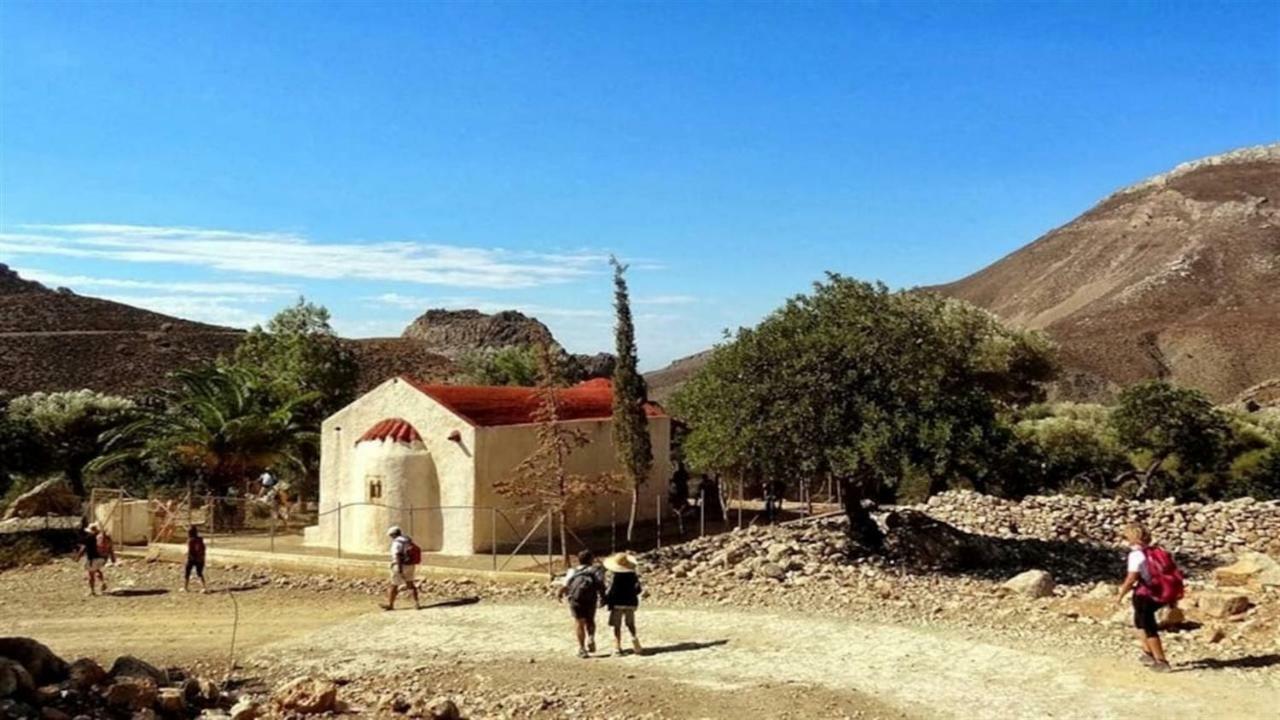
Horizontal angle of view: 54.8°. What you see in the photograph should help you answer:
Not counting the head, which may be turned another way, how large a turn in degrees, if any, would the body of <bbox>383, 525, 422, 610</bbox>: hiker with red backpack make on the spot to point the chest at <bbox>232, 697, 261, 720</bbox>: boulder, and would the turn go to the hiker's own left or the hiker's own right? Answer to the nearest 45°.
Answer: approximately 90° to the hiker's own left

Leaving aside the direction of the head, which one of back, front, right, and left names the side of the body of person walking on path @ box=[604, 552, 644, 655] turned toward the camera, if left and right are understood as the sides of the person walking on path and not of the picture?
back

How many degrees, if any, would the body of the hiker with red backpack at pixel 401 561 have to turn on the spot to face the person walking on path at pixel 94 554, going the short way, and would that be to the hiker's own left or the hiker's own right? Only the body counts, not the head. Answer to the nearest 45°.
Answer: approximately 45° to the hiker's own right

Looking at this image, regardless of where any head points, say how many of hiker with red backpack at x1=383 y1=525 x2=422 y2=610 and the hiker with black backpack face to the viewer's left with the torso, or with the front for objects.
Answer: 1

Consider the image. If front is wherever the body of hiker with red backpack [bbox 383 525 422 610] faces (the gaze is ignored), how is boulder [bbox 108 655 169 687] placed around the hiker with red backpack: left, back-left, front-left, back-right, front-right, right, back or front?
front-left

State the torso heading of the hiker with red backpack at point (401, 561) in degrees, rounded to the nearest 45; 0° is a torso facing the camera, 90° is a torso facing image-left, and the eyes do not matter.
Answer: approximately 90°

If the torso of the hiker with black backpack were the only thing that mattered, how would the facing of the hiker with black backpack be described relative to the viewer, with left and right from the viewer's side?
facing away from the viewer

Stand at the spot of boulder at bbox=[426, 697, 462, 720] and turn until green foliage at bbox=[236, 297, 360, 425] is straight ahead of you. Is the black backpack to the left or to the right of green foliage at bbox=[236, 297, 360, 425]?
right

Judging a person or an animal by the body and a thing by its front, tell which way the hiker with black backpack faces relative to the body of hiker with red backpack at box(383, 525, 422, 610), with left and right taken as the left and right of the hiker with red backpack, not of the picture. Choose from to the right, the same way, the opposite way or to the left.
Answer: to the right

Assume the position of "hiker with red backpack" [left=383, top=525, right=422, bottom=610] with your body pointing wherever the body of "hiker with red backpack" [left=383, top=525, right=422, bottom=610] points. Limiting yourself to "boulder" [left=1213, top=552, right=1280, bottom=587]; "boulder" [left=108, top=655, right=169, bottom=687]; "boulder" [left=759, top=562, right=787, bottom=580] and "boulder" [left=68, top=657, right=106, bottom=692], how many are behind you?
2

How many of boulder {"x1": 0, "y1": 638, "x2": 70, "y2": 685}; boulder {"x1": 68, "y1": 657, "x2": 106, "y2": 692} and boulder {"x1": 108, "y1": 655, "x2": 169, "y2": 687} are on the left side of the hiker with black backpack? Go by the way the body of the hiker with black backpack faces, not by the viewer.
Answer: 3

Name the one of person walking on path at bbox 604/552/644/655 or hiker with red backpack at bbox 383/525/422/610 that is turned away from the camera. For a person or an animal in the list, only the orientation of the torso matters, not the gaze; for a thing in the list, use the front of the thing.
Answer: the person walking on path

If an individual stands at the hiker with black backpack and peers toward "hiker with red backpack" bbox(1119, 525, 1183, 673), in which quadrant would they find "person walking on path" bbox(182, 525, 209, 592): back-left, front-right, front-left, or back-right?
back-left

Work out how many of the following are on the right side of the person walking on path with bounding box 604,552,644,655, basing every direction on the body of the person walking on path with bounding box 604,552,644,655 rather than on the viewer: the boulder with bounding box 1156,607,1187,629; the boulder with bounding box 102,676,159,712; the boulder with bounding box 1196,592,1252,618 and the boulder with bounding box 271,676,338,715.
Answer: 2

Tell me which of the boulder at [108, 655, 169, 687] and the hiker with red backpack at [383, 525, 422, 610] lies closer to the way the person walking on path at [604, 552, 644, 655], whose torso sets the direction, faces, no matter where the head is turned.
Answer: the hiker with red backpack

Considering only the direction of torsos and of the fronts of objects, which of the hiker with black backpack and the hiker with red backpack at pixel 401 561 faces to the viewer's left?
the hiker with red backpack

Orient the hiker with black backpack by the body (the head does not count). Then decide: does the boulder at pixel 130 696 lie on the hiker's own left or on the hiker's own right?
on the hiker's own left

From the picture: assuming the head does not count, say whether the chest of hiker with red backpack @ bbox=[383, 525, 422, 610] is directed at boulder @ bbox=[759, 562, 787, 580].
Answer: no

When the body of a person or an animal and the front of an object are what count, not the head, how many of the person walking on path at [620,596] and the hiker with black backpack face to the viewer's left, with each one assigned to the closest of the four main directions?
0

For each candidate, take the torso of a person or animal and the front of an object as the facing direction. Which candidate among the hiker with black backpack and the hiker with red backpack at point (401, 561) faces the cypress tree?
the hiker with black backpack
